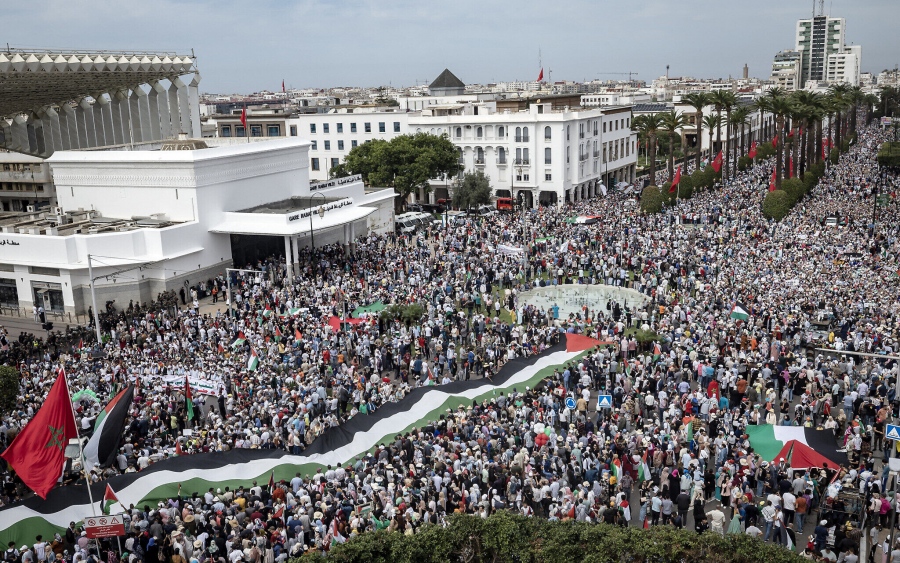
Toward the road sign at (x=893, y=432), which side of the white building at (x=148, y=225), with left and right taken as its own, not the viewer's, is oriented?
front

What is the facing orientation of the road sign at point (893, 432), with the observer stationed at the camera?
facing the viewer

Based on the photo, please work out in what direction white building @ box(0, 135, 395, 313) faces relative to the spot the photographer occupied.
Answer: facing the viewer and to the right of the viewer

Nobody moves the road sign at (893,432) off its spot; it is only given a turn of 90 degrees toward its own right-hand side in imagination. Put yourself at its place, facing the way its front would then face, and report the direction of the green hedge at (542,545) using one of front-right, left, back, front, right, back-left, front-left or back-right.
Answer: front-left

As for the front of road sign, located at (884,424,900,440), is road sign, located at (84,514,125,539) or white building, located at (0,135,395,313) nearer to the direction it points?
the road sign

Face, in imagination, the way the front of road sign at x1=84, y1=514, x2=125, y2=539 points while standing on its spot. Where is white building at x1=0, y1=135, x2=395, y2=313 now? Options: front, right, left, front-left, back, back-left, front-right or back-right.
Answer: back

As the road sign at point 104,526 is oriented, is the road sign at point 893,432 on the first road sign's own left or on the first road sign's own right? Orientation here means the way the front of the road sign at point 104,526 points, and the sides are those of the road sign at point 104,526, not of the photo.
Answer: on the first road sign's own left

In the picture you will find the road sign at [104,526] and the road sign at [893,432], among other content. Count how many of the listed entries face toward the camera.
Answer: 2

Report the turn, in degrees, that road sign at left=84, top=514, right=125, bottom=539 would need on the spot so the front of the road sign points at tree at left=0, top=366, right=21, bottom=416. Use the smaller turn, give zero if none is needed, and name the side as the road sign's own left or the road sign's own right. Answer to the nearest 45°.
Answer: approximately 180°

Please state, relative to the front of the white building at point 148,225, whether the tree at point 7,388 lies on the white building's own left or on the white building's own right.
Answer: on the white building's own right

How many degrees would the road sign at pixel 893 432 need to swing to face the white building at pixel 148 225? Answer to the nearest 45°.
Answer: approximately 90° to its right

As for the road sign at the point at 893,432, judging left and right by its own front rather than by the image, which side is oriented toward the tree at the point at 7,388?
right

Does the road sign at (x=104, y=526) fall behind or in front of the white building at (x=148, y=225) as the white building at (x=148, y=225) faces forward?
in front

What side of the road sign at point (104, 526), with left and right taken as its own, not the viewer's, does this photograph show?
front

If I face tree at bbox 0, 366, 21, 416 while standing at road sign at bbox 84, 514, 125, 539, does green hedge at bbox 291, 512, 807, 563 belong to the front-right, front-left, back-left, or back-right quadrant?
back-right
